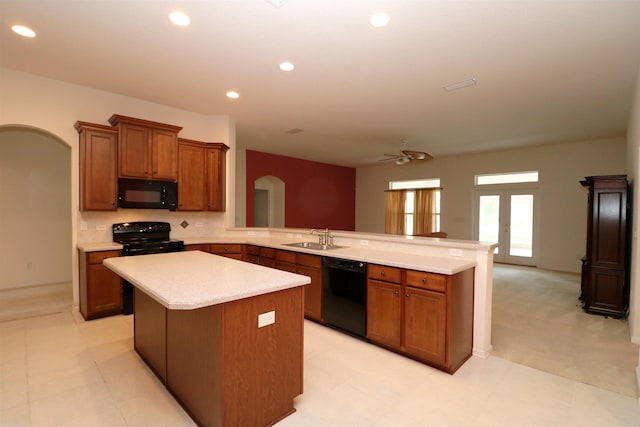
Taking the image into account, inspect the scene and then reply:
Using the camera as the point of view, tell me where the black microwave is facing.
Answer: facing the viewer

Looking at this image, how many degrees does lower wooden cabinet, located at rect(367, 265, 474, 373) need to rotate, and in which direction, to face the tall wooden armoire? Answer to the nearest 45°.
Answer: approximately 180°

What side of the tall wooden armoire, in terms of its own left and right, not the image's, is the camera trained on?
left

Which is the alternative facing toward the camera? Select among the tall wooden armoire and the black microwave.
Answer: the black microwave

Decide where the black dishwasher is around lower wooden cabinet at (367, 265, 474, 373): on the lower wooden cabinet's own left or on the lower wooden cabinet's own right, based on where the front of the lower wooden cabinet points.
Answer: on the lower wooden cabinet's own right

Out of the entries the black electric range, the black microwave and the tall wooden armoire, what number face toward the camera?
2

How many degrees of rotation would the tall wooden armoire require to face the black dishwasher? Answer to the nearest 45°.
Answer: approximately 45° to its left

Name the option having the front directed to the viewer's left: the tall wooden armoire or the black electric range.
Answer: the tall wooden armoire

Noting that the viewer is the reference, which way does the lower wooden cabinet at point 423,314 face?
facing the viewer and to the left of the viewer

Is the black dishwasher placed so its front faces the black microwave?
no

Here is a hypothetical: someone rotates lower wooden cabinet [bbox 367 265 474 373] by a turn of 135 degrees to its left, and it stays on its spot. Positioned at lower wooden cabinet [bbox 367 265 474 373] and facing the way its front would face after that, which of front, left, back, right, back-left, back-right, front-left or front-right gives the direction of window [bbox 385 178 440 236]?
left

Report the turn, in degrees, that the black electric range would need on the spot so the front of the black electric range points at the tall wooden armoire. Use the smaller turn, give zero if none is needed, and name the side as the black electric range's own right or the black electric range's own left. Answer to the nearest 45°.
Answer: approximately 45° to the black electric range's own left
